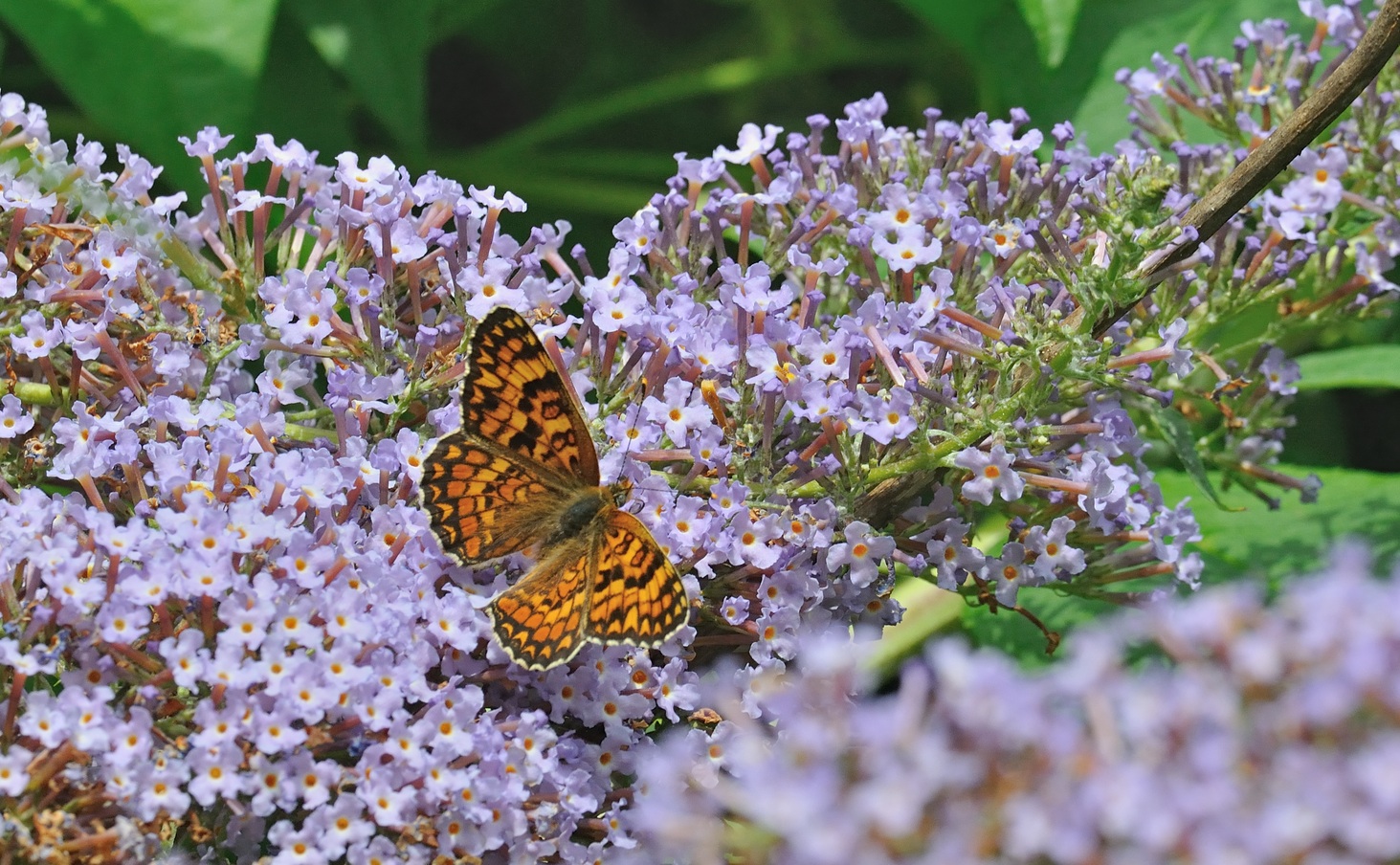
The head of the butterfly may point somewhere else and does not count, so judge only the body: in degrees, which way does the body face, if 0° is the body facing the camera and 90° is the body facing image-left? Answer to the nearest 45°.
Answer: approximately 225°
